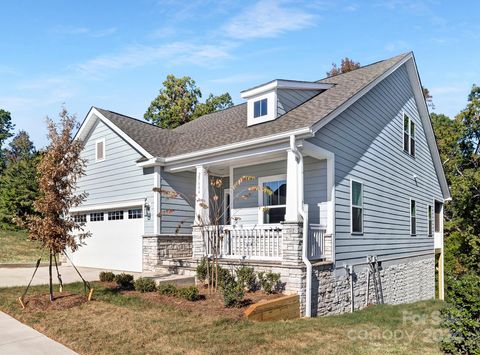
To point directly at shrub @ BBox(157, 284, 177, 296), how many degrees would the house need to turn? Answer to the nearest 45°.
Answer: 0° — it already faces it

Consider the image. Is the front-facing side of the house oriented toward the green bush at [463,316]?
no

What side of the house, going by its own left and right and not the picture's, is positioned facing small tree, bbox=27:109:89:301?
front

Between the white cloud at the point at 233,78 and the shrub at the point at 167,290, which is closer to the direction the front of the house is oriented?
the shrub

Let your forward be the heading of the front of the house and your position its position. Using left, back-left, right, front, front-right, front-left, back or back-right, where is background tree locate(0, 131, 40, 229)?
right

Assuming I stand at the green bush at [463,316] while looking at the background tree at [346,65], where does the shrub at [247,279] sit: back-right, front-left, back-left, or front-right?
front-left

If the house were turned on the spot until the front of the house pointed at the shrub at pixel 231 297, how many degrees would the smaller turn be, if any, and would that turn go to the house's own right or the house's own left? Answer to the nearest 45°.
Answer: approximately 45° to the house's own left

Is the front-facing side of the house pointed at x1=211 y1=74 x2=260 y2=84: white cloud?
no

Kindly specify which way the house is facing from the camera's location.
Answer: facing the viewer and to the left of the viewer
